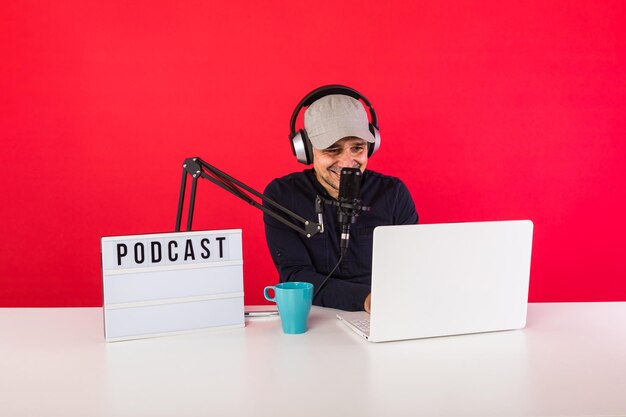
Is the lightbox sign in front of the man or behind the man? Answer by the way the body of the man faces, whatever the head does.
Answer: in front

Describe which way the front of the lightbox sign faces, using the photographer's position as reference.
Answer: facing the viewer

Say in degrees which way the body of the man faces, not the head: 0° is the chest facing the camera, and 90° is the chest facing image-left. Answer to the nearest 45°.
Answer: approximately 0°

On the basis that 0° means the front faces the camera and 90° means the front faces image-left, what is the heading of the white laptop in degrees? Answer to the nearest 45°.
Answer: approximately 135°

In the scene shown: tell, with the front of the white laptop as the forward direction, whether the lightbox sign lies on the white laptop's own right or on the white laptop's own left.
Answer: on the white laptop's own left

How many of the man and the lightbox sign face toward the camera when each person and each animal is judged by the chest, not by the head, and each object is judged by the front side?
2

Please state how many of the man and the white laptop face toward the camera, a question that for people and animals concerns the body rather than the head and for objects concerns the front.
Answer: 1

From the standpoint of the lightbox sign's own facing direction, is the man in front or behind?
behind

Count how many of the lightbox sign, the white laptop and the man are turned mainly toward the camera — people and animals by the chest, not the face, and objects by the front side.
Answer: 2

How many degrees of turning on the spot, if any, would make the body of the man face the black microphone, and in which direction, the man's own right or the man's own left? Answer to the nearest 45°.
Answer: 0° — they already face it

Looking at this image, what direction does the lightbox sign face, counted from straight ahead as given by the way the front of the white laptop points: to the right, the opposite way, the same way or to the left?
the opposite way

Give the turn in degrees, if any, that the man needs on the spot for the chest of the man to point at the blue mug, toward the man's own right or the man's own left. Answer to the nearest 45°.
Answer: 0° — they already face it

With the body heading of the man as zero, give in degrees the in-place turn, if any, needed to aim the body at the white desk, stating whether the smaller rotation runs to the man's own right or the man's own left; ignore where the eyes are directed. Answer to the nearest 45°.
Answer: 0° — they already face it
